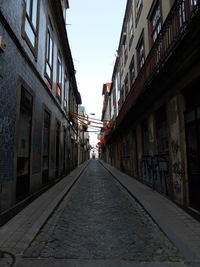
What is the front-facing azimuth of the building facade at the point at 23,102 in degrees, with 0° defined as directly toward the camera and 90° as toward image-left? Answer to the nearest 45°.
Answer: approximately 270°

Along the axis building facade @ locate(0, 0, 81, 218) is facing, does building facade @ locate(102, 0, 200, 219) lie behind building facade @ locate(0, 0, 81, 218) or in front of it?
in front

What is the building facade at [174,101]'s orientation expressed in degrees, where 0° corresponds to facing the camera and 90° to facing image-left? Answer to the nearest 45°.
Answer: approximately 90°

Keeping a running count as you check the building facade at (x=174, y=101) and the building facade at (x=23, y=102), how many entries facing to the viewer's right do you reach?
1

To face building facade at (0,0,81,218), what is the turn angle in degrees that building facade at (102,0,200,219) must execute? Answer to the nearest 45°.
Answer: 0° — it already faces it
